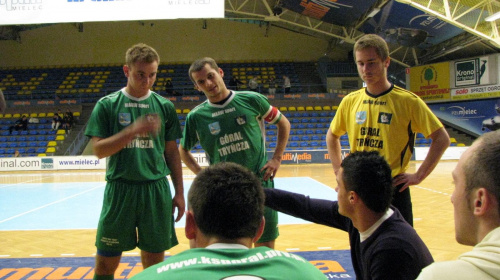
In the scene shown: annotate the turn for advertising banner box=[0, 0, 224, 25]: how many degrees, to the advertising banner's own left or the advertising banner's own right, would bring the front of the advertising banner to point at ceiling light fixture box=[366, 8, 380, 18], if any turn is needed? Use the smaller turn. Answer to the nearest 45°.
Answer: approximately 135° to the advertising banner's own left

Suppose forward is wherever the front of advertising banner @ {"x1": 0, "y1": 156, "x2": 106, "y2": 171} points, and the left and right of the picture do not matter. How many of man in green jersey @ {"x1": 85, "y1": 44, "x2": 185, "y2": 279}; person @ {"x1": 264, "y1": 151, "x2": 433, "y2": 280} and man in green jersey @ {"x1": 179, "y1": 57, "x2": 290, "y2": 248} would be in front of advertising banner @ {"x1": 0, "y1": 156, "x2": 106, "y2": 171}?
3

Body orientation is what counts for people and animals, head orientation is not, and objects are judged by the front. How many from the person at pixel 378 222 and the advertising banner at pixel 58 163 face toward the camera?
1

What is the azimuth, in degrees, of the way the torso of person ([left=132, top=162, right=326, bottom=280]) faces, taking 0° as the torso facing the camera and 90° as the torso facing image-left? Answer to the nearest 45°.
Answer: approximately 180°

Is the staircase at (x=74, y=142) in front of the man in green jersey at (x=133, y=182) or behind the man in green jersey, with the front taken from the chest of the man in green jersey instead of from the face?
behind

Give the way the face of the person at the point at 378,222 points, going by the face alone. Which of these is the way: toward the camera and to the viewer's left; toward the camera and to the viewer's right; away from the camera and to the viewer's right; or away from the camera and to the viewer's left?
away from the camera and to the viewer's left

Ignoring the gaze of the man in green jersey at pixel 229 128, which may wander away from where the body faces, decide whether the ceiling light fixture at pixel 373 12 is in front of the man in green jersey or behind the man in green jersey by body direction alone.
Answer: behind

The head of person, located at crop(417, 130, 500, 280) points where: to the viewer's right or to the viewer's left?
to the viewer's left

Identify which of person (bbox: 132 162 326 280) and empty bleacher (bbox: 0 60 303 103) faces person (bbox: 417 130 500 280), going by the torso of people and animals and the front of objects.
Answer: the empty bleacher

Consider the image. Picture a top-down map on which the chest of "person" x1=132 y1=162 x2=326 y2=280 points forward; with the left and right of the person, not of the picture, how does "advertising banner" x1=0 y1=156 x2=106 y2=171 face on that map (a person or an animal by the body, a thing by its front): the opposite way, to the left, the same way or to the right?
the opposite way

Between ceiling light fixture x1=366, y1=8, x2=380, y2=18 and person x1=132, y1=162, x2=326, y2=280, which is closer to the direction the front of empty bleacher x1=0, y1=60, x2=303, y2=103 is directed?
the person

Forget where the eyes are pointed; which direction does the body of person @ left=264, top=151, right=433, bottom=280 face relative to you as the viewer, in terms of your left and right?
facing away from the viewer and to the left of the viewer

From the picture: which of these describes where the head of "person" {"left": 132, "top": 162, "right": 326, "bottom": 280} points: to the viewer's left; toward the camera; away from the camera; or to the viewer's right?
away from the camera

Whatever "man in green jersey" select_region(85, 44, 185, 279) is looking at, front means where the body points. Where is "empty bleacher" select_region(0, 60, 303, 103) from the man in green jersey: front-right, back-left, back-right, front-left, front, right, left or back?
back

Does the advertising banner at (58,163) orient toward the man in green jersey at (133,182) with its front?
yes
